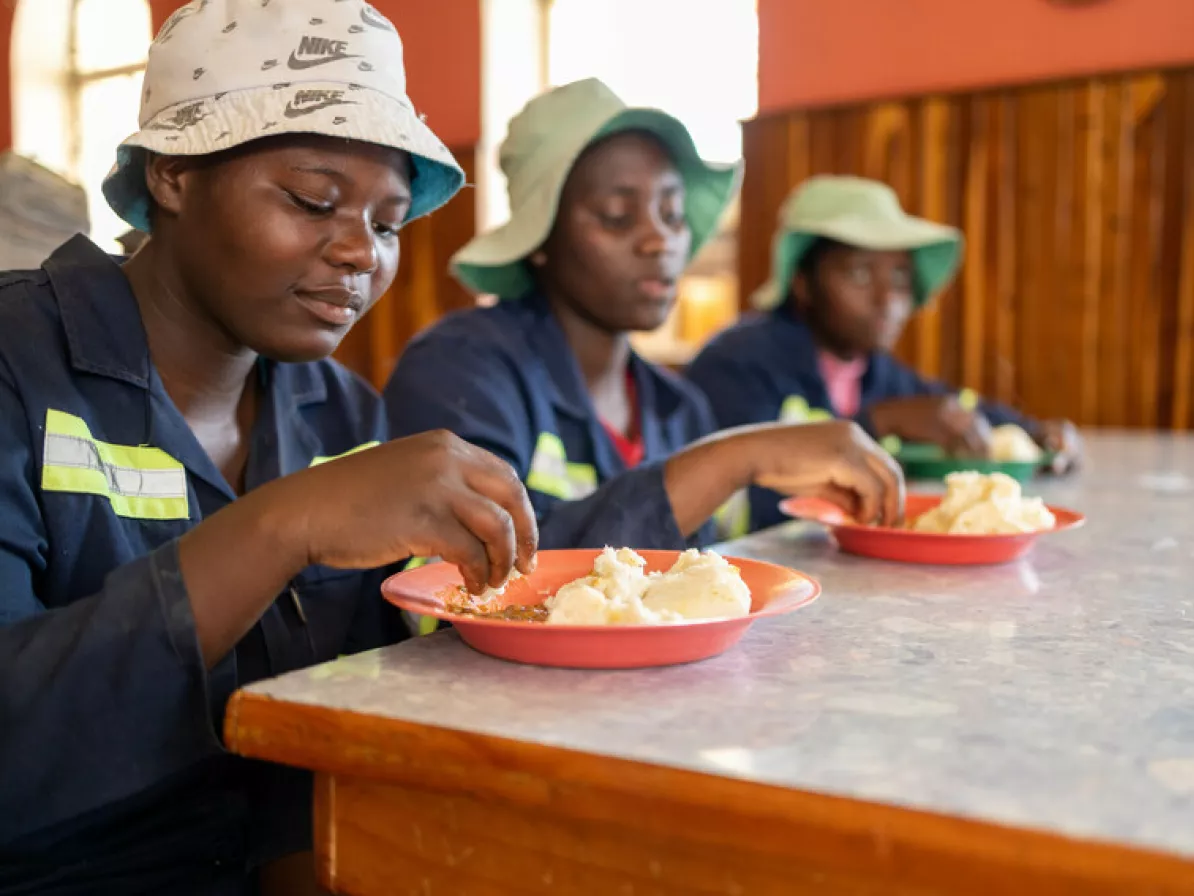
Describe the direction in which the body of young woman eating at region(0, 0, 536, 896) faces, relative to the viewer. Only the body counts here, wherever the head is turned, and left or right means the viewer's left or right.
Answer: facing the viewer and to the right of the viewer

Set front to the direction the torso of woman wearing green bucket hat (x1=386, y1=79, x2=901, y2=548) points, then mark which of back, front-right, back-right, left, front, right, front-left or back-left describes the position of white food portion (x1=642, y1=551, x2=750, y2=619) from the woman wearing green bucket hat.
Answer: front-right

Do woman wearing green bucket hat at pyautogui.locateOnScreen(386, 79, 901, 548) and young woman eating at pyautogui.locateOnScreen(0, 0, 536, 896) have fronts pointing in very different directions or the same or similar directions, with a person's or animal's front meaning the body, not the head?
same or similar directions

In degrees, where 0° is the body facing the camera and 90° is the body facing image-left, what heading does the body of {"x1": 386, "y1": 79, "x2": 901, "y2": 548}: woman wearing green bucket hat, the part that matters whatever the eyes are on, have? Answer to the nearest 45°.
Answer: approximately 315°

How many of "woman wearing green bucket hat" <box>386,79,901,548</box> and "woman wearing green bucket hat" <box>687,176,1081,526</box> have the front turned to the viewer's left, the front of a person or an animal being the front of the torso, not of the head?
0

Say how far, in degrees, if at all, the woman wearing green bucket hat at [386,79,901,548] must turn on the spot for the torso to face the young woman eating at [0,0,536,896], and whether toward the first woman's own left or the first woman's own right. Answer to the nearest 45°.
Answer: approximately 45° to the first woman's own right

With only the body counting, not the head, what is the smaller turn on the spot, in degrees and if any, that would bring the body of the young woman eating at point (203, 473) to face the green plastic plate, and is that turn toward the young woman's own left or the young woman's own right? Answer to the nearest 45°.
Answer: approximately 90° to the young woman's own left

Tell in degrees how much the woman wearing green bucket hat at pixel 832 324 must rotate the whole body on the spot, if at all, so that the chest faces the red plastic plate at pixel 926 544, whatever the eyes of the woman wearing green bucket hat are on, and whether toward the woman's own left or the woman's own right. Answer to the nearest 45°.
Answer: approximately 45° to the woman's own right

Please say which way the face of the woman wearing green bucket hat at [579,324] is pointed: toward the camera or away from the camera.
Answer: toward the camera

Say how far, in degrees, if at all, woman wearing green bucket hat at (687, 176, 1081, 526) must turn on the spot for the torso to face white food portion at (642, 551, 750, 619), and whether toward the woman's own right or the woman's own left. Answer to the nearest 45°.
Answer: approximately 45° to the woman's own right

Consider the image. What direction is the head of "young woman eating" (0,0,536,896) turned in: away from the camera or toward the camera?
toward the camera
